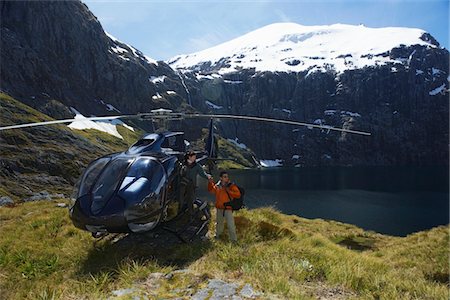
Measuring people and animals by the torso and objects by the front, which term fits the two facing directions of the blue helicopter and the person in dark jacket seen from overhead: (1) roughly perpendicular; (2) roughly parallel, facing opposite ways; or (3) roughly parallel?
roughly perpendicular

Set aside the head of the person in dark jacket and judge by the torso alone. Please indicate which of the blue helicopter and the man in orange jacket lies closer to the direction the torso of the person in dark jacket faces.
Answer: the man in orange jacket

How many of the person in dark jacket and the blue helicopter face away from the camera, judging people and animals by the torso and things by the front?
0

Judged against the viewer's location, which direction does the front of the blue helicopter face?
facing the viewer and to the left of the viewer

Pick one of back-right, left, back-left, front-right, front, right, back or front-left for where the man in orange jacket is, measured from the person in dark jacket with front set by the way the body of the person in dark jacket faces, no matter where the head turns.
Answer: front

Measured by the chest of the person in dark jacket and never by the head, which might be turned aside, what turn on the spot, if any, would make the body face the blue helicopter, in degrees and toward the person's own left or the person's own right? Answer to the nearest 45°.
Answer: approximately 90° to the person's own right

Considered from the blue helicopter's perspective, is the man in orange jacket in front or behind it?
behind

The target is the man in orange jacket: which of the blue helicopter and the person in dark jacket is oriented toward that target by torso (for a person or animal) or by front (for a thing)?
the person in dark jacket

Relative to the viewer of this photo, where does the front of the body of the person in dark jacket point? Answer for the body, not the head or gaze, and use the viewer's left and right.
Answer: facing the viewer and to the right of the viewer
